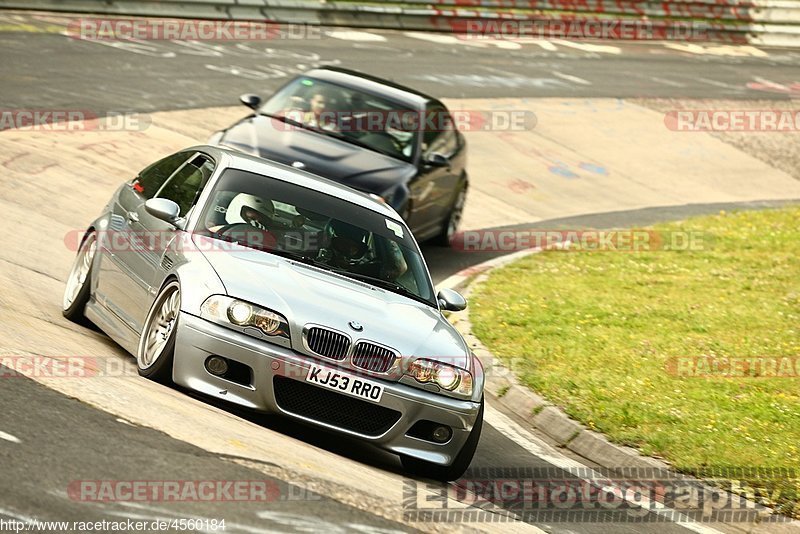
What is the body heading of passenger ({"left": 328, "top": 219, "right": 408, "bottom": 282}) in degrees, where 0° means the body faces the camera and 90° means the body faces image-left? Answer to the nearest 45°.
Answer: approximately 315°

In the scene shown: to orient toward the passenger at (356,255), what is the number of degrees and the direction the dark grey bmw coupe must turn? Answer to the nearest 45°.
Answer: approximately 45° to its left

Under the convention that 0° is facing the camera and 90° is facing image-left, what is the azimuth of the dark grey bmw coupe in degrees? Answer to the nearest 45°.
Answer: approximately 45°

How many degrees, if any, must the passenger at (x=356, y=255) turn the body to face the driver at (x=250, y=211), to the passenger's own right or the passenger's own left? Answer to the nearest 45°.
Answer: approximately 135° to the passenger's own right

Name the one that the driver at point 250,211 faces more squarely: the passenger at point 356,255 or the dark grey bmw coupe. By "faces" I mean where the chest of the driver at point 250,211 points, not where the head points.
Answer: the passenger
